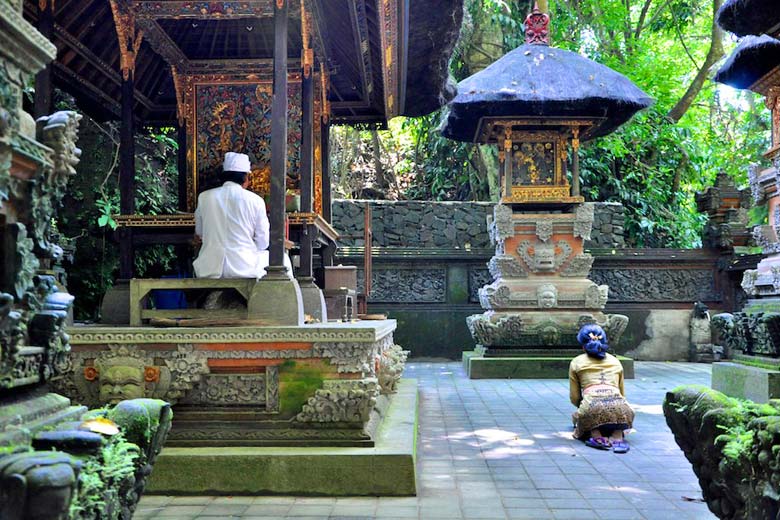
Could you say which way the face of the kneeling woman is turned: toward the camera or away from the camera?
away from the camera

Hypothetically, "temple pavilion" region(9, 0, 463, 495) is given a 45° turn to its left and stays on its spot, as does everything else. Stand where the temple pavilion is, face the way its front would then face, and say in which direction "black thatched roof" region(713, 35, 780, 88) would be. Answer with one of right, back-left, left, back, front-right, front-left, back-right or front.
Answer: front-left

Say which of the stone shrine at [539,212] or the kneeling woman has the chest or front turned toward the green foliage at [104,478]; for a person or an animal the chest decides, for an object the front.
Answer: the stone shrine

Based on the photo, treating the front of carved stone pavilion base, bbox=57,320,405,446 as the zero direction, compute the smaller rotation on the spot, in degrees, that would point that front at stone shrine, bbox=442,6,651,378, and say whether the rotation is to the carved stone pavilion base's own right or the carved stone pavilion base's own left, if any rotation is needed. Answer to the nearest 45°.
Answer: approximately 135° to the carved stone pavilion base's own left

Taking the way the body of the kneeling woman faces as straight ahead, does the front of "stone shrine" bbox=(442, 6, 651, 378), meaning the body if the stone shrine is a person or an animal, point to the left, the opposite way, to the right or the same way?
the opposite way

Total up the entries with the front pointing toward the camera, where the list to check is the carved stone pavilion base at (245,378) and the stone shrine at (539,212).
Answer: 2

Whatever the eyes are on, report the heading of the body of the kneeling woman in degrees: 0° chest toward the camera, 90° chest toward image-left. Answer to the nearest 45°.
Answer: approximately 180°

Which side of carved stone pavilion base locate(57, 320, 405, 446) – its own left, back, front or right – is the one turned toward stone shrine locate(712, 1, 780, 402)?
left

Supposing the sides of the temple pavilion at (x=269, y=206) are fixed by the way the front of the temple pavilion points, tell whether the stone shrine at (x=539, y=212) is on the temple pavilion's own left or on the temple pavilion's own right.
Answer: on the temple pavilion's own left

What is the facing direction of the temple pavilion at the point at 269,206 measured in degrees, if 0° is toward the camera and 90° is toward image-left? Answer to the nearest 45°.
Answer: approximately 0°
